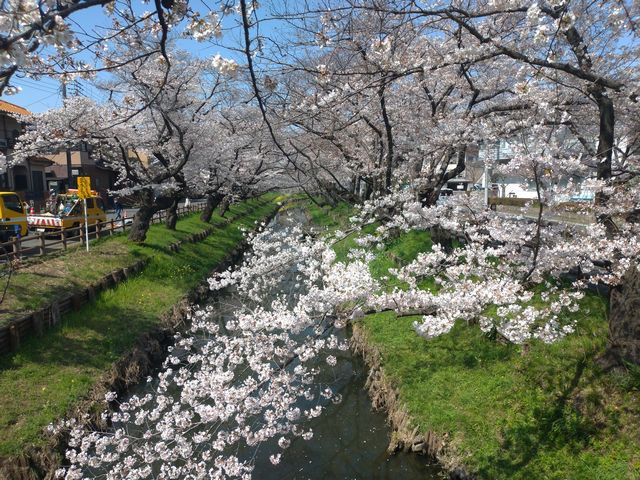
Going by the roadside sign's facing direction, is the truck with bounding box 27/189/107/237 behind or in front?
behind

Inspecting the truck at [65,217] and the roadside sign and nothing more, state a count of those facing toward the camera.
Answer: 1

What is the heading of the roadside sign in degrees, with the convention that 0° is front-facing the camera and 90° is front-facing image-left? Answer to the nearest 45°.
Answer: approximately 0°

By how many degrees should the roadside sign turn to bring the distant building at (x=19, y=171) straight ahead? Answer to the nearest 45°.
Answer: approximately 180°

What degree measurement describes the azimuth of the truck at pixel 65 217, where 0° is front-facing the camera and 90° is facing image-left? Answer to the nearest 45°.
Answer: approximately 225°

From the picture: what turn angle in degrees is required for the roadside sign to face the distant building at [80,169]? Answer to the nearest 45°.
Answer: approximately 180°

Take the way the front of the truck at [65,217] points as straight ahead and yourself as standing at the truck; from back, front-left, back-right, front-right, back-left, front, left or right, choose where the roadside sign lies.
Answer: back-right
